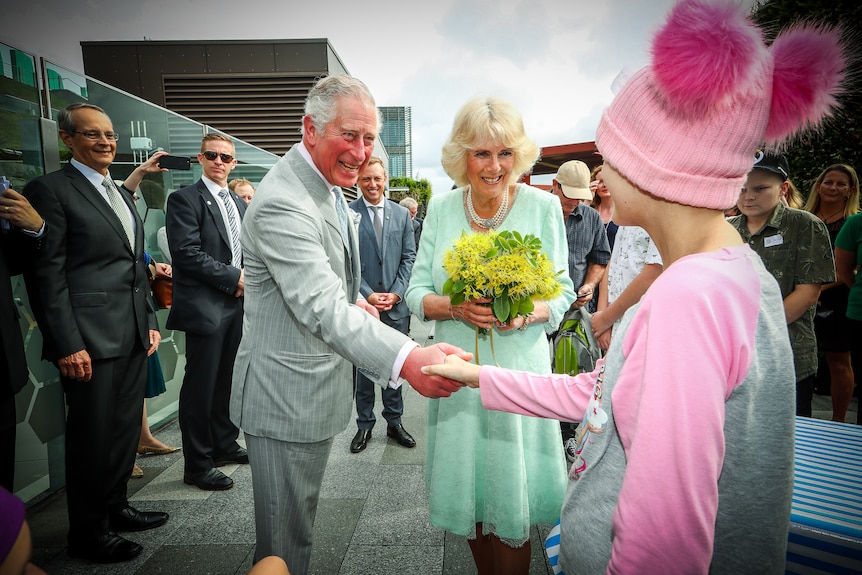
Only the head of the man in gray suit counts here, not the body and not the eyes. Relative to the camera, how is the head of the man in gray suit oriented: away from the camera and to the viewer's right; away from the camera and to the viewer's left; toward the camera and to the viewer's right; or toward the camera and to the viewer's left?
toward the camera and to the viewer's right

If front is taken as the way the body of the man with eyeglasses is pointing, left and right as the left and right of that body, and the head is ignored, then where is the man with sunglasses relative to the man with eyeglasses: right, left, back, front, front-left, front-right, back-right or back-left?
left

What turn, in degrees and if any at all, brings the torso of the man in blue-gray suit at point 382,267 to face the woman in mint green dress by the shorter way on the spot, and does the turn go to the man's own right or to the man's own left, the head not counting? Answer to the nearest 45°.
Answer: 0° — they already face them

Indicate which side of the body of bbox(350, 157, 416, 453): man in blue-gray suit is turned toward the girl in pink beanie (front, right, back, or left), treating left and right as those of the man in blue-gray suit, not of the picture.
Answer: front

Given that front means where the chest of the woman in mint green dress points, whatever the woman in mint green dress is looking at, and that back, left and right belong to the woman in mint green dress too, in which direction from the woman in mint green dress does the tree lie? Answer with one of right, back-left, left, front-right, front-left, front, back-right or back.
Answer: back-left

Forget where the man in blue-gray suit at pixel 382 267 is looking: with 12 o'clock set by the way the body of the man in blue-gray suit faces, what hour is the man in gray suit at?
The man in gray suit is roughly at 12 o'clock from the man in blue-gray suit.

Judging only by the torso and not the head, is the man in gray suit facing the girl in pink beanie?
yes

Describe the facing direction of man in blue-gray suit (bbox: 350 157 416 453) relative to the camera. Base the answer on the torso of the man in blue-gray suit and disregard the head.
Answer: toward the camera

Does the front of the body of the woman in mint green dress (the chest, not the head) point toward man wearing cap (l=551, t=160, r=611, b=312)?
no

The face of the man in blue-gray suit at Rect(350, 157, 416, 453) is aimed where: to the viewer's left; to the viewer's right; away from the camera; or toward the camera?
toward the camera

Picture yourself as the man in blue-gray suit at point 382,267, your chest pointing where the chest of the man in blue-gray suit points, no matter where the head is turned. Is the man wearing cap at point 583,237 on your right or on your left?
on your left

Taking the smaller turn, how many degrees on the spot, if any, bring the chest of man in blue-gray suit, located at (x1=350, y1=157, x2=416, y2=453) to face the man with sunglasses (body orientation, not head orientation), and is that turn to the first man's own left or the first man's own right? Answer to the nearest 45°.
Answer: approximately 45° to the first man's own right

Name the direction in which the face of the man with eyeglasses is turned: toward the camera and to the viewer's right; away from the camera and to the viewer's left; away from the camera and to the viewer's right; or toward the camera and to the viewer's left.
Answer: toward the camera and to the viewer's right

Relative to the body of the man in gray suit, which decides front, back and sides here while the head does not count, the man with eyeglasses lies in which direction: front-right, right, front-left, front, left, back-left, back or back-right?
back

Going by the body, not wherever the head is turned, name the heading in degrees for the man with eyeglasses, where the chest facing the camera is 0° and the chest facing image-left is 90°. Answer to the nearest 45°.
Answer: approximately 315°

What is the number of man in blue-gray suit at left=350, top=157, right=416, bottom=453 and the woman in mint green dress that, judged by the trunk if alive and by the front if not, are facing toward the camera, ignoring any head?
2

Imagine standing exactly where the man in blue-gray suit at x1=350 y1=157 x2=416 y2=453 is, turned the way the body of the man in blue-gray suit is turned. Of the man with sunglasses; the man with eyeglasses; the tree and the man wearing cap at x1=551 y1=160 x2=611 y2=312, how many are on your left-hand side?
2

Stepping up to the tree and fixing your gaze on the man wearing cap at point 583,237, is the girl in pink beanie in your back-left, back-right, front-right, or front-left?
front-left

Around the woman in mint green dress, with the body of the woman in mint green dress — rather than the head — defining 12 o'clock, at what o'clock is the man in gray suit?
The man in gray suit is roughly at 2 o'clock from the woman in mint green dress.
